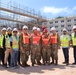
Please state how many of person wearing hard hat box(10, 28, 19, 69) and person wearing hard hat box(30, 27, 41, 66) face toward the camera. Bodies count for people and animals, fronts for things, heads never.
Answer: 2

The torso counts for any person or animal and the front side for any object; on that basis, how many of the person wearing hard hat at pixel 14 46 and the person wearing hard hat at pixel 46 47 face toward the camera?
2

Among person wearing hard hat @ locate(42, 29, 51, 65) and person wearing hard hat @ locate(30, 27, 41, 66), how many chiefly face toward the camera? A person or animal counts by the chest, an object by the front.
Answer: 2

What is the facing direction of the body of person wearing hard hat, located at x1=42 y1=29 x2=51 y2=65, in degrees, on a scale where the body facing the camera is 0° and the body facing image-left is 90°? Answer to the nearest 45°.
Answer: approximately 0°

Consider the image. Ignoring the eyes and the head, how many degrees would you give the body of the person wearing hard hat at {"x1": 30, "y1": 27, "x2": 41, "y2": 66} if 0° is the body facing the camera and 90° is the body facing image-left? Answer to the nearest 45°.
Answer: approximately 0°

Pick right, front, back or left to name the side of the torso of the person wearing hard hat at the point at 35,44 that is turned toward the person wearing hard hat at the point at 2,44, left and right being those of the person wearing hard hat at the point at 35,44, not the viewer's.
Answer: right

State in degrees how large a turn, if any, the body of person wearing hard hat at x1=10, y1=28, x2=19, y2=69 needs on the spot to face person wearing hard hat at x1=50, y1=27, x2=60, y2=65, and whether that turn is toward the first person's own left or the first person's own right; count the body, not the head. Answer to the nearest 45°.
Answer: approximately 90° to the first person's own left

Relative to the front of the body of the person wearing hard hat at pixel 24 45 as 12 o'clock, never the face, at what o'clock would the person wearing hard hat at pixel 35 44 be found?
the person wearing hard hat at pixel 35 44 is roughly at 10 o'clock from the person wearing hard hat at pixel 24 45.

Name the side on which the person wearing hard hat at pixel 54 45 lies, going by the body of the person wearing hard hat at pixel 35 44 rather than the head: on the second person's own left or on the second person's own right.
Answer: on the second person's own left

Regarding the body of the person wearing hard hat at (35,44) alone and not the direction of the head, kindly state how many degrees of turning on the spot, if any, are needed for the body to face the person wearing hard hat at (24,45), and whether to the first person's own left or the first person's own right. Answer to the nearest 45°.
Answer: approximately 90° to the first person's own right
